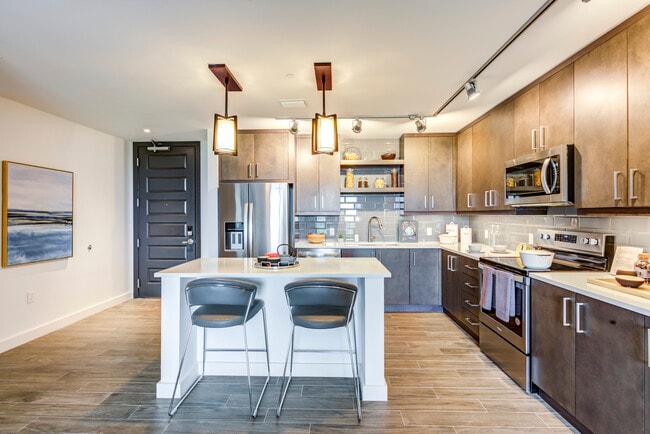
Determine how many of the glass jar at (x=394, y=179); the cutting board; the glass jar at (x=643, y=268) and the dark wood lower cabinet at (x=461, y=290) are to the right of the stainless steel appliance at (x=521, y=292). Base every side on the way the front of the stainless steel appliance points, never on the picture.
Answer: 2

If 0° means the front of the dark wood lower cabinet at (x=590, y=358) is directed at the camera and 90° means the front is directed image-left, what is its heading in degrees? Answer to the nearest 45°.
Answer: approximately 45°

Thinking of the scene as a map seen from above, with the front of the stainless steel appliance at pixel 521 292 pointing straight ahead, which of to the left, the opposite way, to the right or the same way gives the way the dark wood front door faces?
to the left

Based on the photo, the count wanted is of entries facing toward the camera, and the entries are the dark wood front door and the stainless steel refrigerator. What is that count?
2

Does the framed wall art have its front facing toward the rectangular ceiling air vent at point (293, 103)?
yes

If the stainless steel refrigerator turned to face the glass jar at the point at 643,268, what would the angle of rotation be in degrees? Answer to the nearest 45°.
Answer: approximately 45° to its left

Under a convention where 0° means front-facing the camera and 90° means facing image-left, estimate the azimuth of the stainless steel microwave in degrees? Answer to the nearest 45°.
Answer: approximately 45°

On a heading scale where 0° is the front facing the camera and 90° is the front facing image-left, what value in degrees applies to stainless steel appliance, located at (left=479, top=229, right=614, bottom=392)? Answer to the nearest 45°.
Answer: approximately 45°

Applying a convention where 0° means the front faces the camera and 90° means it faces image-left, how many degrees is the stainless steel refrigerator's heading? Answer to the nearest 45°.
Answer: approximately 0°

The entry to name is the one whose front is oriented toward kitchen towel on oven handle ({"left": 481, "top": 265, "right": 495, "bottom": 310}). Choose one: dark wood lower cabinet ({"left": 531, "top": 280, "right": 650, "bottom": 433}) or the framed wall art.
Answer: the framed wall art

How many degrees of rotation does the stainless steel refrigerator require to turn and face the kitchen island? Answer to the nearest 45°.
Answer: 0° — it already faces it
